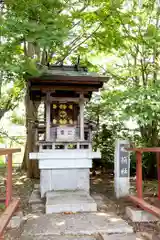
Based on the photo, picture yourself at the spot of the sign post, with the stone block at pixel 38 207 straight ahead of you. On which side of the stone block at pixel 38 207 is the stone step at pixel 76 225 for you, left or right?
left

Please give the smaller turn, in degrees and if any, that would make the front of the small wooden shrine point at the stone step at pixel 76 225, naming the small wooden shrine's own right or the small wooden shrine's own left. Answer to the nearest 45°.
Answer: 0° — it already faces it

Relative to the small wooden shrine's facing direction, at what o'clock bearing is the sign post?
The sign post is roughly at 9 o'clock from the small wooden shrine.

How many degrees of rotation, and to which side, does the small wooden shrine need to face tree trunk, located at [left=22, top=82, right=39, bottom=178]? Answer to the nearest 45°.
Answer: approximately 180°

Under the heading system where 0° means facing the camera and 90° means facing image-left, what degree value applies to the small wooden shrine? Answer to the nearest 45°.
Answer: approximately 0°

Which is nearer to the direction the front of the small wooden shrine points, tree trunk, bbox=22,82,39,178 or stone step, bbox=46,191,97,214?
the stone step

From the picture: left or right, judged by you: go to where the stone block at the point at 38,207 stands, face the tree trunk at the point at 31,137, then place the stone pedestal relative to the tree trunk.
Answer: right
